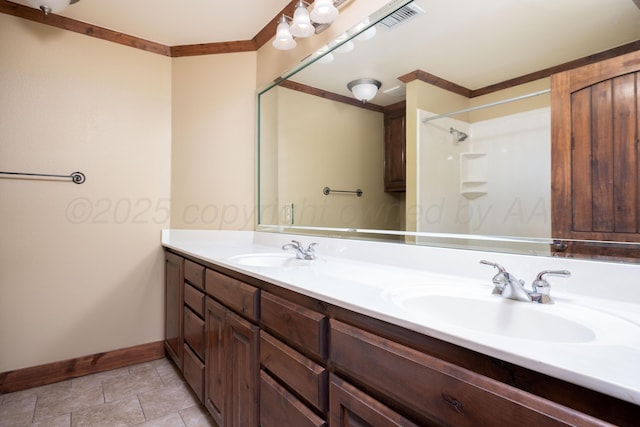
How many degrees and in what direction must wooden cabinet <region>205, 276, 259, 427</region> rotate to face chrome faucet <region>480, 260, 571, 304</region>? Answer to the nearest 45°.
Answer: approximately 90° to its left

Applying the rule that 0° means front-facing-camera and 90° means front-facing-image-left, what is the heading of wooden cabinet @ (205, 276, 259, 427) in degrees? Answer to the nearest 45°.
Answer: approximately 45°

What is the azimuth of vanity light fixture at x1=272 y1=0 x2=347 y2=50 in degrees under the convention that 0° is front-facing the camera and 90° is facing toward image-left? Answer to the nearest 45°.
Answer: approximately 45°

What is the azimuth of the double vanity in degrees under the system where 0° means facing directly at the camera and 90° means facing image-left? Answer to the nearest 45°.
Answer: approximately 45°
